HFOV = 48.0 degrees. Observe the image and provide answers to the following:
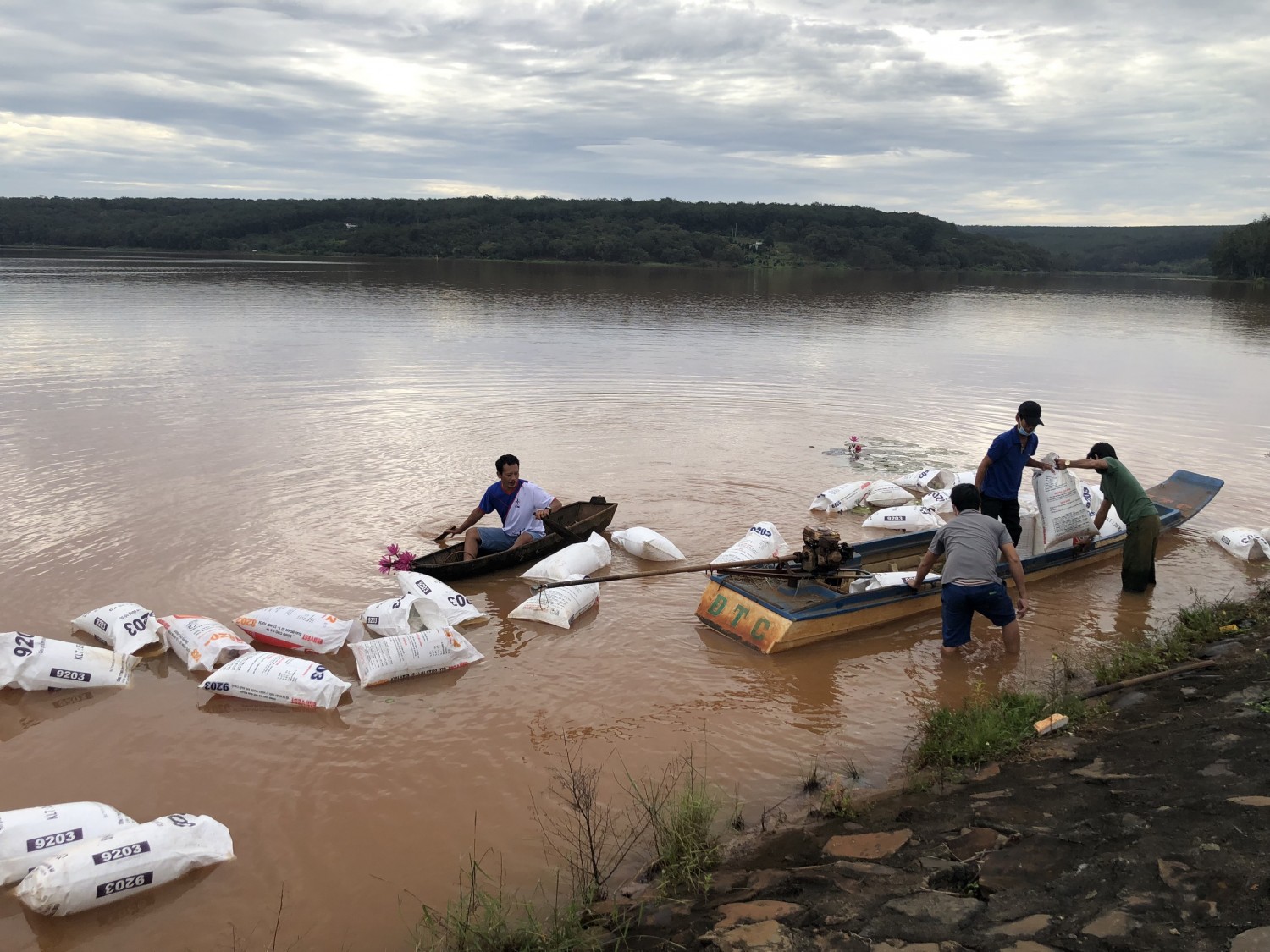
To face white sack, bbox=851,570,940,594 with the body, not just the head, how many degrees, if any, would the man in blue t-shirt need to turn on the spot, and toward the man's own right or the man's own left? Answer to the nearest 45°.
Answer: approximately 90° to the man's own right

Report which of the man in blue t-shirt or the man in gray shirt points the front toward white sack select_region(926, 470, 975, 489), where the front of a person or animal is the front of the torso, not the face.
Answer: the man in gray shirt

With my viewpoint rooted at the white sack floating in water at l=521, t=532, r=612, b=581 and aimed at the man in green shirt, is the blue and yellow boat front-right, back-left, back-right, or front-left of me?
front-right

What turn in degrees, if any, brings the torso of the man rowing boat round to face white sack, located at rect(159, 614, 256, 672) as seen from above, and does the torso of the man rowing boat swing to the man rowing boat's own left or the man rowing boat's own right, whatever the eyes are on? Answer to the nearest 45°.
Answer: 0° — they already face it

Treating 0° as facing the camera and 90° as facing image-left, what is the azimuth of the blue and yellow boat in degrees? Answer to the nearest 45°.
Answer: approximately 225°

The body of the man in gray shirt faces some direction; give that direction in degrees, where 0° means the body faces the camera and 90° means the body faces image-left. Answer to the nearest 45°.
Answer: approximately 180°

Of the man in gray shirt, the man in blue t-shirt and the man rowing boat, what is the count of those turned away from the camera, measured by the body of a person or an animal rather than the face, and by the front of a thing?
1

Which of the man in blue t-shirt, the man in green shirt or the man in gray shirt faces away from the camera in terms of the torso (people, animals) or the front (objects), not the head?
the man in gray shirt

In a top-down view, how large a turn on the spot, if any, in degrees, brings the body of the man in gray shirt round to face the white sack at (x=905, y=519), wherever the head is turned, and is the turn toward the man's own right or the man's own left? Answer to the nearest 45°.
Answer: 0° — they already face it

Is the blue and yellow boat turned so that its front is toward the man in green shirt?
yes

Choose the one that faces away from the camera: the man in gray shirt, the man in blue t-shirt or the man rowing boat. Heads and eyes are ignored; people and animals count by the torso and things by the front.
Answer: the man in gray shirt

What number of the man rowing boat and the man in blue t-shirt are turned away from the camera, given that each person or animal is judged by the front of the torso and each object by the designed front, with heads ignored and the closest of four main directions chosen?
0

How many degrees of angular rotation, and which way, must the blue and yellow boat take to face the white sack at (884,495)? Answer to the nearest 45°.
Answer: approximately 45° to its left
